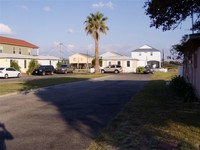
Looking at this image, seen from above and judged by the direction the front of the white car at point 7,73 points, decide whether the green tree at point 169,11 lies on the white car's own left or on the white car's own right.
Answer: on the white car's own right

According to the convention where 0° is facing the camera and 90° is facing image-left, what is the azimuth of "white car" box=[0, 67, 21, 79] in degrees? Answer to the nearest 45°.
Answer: approximately 225°
